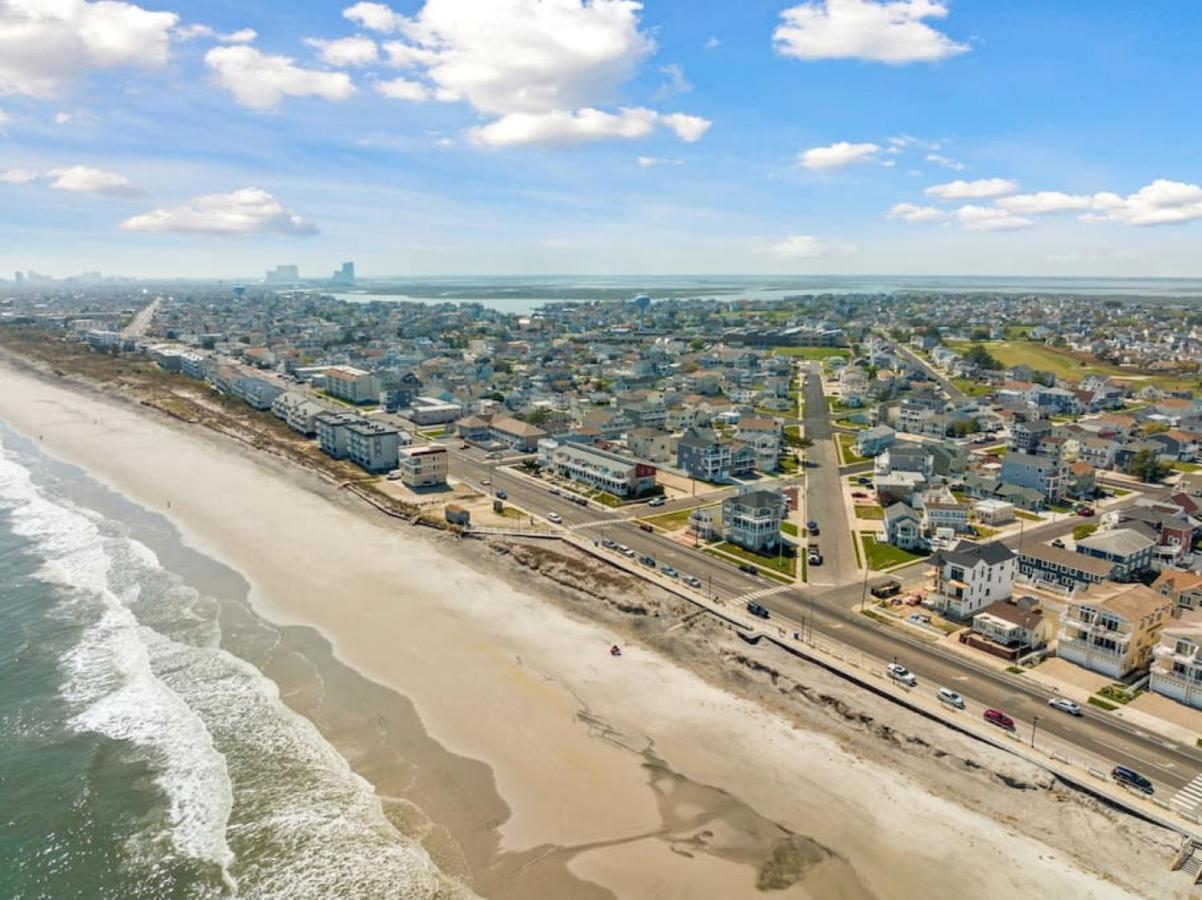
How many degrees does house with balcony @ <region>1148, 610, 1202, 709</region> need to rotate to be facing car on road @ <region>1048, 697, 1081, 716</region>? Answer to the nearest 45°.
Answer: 0° — it already faces it

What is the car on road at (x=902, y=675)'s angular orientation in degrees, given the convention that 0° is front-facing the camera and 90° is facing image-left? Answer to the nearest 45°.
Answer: approximately 315°

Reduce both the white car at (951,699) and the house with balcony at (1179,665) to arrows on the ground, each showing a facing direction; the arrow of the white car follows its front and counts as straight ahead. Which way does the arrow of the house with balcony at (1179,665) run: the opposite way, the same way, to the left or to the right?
to the right

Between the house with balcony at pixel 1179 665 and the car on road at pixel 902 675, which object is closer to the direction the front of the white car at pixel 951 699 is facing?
the house with balcony

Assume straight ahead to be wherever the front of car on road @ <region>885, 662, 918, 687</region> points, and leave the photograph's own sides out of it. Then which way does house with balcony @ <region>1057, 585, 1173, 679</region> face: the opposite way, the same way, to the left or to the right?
to the right

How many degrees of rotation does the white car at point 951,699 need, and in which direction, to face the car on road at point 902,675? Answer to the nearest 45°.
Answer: approximately 180°

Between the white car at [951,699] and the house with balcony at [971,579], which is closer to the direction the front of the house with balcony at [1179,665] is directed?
the white car

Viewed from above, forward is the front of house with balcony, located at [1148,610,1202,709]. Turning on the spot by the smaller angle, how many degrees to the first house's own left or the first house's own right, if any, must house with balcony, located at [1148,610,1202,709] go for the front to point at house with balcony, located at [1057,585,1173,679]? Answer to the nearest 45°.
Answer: approximately 90° to the first house's own right

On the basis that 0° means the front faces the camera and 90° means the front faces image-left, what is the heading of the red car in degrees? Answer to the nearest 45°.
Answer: approximately 315°
